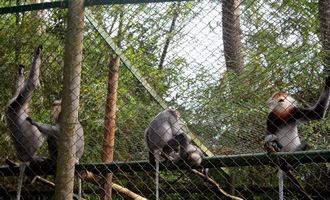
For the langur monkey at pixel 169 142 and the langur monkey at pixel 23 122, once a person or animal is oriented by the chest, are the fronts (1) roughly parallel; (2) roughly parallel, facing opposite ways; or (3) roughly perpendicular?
roughly parallel

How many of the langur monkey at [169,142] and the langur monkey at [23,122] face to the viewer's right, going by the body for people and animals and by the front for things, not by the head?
2

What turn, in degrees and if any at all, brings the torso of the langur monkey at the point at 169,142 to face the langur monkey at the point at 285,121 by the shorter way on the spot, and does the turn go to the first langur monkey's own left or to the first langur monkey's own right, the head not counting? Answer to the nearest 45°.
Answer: approximately 45° to the first langur monkey's own right

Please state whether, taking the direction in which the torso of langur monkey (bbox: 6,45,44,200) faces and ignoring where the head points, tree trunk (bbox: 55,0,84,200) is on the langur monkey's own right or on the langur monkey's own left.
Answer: on the langur monkey's own right

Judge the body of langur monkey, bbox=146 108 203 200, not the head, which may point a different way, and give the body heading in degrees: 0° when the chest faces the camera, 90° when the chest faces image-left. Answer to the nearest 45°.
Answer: approximately 270°

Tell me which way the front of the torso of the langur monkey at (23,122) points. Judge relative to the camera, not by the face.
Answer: to the viewer's right

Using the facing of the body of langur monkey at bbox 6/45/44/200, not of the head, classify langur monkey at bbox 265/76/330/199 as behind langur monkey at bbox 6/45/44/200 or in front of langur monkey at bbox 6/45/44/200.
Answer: in front

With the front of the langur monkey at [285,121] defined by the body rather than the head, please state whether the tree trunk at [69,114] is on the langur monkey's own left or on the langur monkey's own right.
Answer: on the langur monkey's own right

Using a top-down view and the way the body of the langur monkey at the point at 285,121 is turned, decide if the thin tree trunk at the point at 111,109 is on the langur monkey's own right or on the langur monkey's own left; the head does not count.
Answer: on the langur monkey's own right
